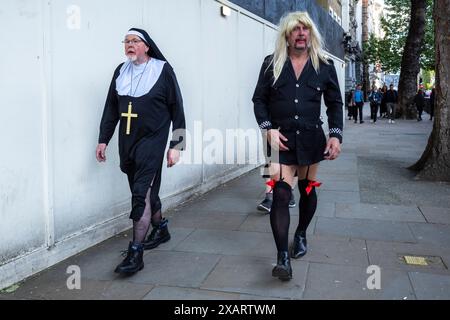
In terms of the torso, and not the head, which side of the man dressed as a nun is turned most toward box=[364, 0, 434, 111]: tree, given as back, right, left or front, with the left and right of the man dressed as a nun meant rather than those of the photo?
back

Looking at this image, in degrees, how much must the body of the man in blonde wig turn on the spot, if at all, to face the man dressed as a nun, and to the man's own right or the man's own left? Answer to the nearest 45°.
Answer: approximately 90° to the man's own right

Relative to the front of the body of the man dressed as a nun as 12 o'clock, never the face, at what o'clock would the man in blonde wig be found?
The man in blonde wig is roughly at 8 o'clock from the man dressed as a nun.

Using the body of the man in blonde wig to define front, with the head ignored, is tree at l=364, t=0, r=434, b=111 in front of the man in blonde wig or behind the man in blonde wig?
behind

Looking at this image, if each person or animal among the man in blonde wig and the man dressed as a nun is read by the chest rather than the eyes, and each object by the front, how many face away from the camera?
0

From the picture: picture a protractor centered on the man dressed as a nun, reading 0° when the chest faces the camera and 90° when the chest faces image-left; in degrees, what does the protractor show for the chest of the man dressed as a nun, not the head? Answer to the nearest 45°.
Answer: approximately 45°

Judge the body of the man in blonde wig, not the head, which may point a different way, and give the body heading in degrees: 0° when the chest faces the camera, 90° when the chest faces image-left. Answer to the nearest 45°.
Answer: approximately 0°
